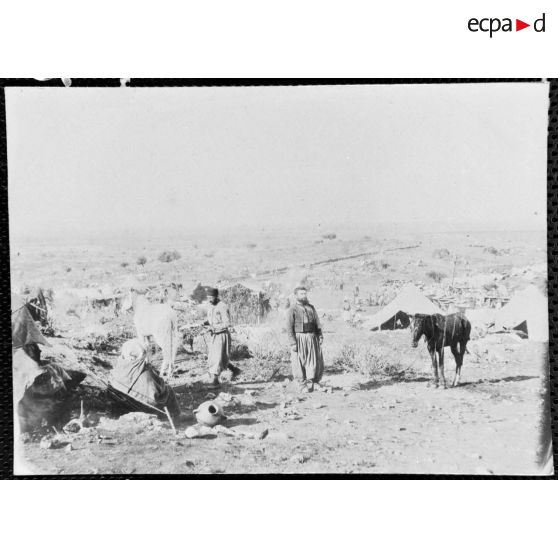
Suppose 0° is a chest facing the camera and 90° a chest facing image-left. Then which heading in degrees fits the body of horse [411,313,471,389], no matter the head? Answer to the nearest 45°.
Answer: approximately 45°

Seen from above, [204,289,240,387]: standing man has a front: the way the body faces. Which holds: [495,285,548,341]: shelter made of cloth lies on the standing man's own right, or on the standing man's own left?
on the standing man's own left

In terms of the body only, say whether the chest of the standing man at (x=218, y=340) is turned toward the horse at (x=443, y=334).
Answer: no

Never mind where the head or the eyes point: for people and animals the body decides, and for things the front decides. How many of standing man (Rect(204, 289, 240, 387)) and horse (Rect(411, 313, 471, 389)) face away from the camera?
0

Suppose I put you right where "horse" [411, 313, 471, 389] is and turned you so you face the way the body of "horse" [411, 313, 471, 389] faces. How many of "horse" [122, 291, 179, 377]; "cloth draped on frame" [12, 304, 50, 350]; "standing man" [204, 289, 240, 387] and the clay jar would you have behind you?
0

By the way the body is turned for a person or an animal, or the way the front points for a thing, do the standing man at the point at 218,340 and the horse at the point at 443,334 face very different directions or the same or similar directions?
same or similar directions

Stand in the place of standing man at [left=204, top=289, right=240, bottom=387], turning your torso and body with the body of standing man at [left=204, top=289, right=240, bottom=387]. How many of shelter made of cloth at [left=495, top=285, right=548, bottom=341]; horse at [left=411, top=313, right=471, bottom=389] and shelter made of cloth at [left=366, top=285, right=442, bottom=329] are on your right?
0
